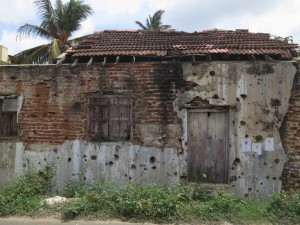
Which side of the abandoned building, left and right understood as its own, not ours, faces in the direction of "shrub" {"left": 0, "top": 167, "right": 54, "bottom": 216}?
right

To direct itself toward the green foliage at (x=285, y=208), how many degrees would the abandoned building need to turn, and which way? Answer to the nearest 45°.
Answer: approximately 45° to its left

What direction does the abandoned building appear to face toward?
toward the camera
